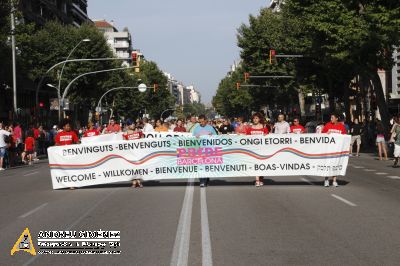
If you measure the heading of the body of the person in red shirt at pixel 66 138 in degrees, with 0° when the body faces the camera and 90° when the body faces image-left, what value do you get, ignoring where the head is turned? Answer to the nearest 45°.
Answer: approximately 0°

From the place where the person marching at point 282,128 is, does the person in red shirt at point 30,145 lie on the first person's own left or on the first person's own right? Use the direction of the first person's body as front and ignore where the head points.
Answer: on the first person's own right

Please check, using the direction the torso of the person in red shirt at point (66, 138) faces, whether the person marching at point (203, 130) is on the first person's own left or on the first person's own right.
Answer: on the first person's own left

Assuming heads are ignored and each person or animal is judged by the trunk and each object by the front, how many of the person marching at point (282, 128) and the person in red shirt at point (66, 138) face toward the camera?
2

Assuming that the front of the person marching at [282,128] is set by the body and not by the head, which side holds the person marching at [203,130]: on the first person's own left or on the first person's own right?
on the first person's own right
